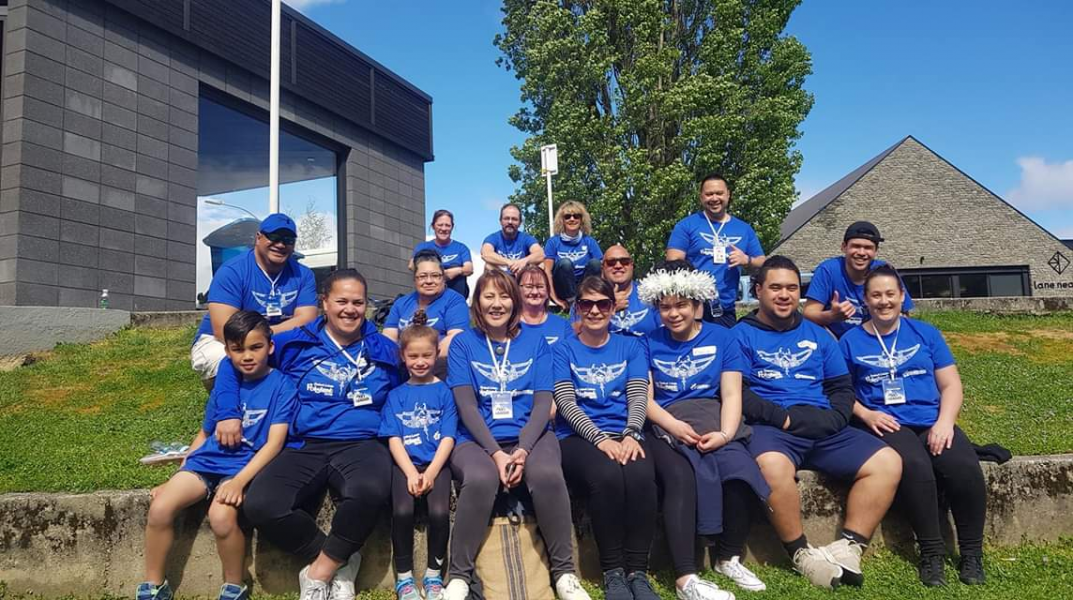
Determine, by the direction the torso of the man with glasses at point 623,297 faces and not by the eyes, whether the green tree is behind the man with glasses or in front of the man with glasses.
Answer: behind

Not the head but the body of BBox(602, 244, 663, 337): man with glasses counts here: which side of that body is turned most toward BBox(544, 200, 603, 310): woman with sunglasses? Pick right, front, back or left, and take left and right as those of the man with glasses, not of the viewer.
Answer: back

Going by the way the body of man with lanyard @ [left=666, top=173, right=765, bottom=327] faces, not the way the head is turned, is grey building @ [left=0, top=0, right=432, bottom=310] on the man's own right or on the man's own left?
on the man's own right
